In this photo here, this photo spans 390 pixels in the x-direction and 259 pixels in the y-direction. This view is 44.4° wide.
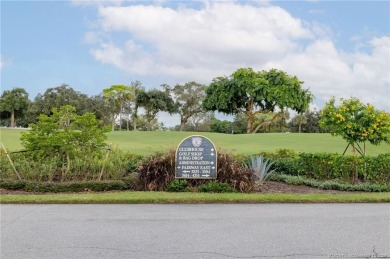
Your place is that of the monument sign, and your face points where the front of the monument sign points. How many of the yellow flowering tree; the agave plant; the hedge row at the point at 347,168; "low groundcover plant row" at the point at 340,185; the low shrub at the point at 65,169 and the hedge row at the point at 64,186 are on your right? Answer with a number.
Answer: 2

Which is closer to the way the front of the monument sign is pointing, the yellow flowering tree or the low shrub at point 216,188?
the low shrub

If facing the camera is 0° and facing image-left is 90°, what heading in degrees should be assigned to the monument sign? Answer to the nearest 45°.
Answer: approximately 0°

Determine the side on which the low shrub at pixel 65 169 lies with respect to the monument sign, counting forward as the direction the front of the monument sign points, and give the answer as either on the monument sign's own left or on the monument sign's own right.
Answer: on the monument sign's own right

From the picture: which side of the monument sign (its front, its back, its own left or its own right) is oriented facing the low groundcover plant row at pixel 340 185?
left

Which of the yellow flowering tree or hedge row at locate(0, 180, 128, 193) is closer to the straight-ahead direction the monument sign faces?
the hedge row

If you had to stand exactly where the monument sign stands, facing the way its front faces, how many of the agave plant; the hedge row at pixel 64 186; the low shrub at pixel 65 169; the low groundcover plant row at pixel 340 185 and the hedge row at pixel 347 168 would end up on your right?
2

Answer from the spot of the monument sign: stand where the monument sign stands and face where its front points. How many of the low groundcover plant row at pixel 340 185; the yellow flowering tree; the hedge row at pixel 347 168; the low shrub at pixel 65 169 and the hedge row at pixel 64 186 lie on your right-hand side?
2

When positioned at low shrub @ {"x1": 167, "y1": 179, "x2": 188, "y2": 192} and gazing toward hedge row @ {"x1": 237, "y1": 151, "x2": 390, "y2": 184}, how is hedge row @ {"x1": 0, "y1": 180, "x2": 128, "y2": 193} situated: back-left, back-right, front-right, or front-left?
back-left

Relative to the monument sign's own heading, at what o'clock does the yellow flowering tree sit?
The yellow flowering tree is roughly at 8 o'clock from the monument sign.

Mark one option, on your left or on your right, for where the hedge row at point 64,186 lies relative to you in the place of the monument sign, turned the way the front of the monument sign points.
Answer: on your right

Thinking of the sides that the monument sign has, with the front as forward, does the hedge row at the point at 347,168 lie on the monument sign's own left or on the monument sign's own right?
on the monument sign's own left

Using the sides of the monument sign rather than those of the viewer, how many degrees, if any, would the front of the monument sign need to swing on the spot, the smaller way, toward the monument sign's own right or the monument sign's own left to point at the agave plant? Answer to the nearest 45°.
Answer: approximately 135° to the monument sign's own left
